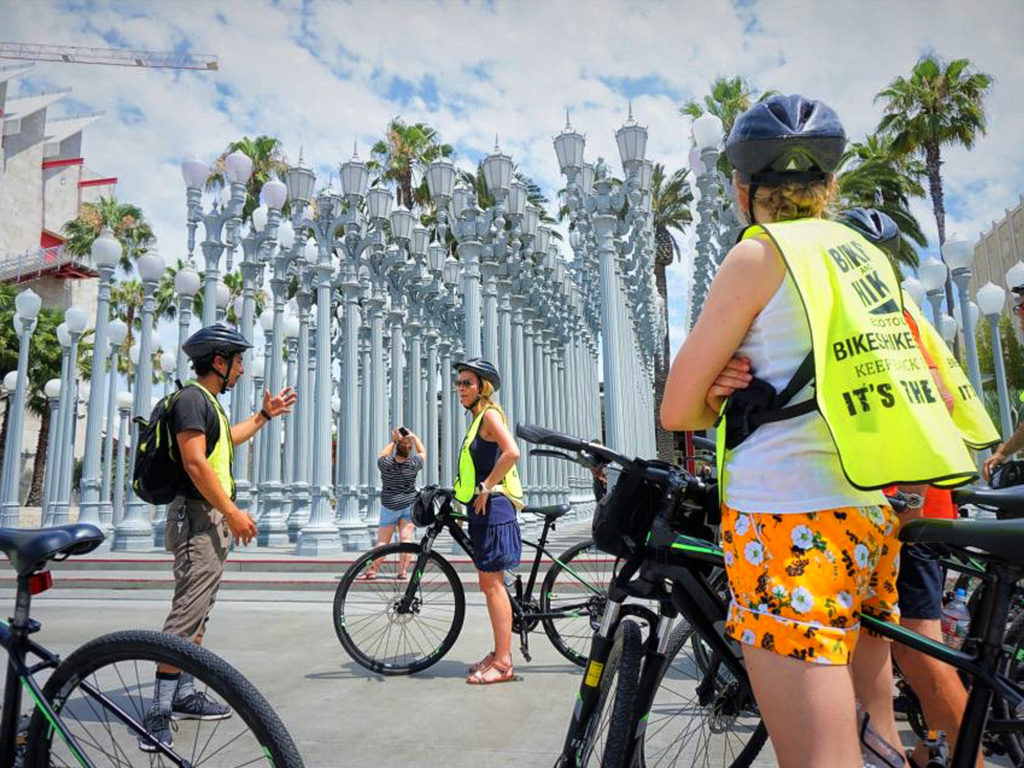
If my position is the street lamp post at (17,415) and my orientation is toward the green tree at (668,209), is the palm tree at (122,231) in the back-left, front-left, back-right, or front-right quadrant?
front-left

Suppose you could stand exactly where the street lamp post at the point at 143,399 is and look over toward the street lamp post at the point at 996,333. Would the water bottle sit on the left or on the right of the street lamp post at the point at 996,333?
right

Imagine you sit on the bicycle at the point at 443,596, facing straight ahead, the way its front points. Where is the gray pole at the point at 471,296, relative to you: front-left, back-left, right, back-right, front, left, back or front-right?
right

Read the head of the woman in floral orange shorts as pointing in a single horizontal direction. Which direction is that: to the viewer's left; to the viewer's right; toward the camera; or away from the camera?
away from the camera

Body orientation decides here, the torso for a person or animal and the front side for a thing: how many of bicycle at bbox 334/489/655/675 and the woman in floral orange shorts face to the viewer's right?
0

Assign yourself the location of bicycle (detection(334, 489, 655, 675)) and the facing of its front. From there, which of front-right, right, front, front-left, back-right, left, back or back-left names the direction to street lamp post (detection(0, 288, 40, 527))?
front-right

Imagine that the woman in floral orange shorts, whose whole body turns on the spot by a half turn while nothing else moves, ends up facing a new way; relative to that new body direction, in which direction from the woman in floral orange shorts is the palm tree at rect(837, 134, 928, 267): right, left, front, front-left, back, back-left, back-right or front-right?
back-left

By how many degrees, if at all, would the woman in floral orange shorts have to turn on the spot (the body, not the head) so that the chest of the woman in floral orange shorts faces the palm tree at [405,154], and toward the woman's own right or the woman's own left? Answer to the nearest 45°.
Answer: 0° — they already face it

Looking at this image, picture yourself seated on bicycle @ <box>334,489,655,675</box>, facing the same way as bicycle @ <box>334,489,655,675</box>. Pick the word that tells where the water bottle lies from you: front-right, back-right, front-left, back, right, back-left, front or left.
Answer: back-left

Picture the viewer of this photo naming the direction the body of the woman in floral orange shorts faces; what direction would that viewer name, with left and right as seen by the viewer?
facing away from the viewer and to the left of the viewer

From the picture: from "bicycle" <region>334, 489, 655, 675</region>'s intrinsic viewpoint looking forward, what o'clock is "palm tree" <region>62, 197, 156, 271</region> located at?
The palm tree is roughly at 2 o'clock from the bicycle.

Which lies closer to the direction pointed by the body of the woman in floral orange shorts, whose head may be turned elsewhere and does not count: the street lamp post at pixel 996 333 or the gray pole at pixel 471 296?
the gray pole

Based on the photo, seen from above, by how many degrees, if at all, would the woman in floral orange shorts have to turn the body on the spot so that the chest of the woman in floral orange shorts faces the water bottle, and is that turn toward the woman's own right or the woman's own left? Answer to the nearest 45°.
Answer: approximately 45° to the woman's own right

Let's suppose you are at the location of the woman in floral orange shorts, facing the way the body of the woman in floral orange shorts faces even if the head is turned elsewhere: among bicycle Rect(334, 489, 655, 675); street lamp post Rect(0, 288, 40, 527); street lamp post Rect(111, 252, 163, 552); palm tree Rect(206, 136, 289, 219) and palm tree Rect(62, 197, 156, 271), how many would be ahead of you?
5

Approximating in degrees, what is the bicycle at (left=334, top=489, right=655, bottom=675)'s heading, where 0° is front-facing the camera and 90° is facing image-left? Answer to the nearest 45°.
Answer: approximately 90°

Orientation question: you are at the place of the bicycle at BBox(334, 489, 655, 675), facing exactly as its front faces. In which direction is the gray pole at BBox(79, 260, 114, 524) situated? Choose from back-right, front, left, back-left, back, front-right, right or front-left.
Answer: front-right
